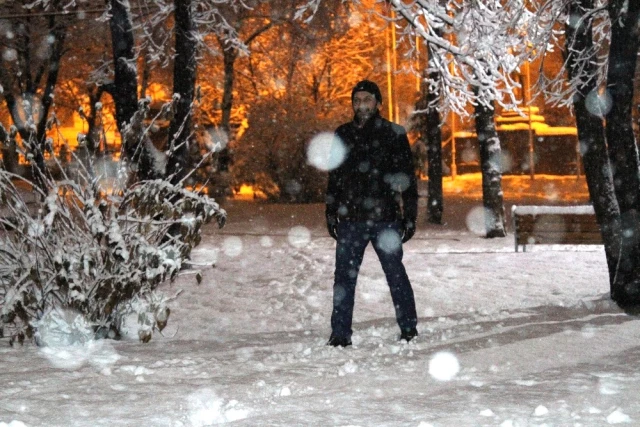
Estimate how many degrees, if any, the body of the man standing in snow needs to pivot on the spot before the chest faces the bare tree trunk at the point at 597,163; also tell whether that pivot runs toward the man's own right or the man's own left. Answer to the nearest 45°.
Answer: approximately 135° to the man's own left

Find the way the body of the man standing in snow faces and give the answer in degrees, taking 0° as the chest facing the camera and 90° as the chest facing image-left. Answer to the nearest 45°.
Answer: approximately 0°

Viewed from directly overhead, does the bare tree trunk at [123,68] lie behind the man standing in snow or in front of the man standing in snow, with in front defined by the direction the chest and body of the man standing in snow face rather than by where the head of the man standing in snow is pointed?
behind

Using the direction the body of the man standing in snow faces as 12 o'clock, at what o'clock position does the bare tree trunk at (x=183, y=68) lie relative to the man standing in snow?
The bare tree trunk is roughly at 5 o'clock from the man standing in snow.

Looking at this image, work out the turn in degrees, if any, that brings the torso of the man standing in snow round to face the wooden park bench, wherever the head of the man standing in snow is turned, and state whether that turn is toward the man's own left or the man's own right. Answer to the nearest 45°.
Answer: approximately 180°

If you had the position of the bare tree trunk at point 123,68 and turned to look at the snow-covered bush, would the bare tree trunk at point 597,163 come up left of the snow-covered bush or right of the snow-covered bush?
left

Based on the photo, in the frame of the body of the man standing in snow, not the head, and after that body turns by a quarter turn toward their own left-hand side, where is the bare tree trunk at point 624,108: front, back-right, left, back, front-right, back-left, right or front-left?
front-left
